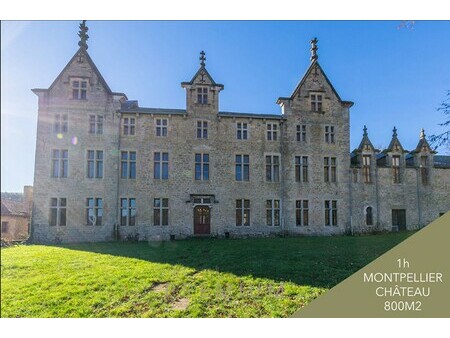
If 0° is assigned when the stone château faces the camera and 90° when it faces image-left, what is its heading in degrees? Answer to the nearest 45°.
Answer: approximately 0°
